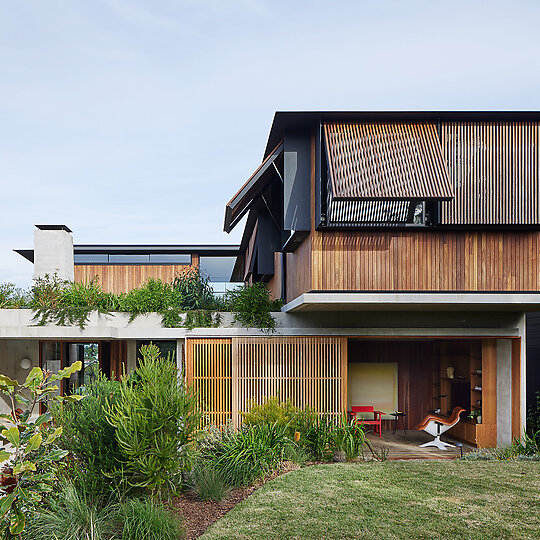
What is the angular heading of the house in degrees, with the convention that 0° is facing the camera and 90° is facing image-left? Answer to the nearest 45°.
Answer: approximately 0°

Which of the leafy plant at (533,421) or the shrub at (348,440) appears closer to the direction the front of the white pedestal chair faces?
the shrub

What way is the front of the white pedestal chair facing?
to the viewer's left

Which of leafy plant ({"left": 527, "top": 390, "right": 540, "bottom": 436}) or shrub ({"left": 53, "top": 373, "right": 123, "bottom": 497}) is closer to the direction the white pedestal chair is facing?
the shrub

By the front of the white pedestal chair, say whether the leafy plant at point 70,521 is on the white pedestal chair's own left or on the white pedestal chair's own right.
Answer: on the white pedestal chair's own left

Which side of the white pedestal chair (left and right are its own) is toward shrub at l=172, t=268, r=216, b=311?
front
